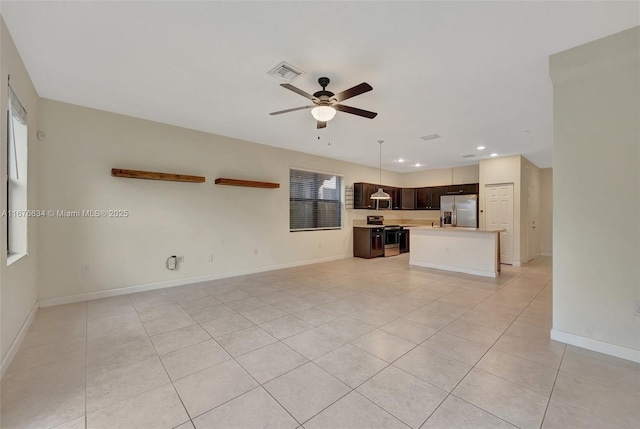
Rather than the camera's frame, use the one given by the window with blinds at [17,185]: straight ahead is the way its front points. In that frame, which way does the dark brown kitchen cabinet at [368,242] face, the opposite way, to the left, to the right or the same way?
to the right

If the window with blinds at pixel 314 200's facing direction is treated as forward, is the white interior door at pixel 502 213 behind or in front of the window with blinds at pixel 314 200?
in front

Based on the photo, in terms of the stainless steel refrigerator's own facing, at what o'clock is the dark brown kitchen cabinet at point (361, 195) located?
The dark brown kitchen cabinet is roughly at 2 o'clock from the stainless steel refrigerator.

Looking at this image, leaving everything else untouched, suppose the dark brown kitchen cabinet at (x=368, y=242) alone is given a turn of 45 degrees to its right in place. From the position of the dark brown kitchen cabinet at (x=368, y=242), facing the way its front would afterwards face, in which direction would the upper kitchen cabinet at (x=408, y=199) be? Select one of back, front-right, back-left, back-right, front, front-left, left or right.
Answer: back-left

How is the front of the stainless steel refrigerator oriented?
toward the camera

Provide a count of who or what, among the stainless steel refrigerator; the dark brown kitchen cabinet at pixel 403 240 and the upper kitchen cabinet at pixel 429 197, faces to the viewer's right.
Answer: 0

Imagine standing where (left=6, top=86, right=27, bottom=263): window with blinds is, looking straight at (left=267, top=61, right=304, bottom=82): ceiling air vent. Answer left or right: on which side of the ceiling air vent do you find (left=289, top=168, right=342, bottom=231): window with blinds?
left

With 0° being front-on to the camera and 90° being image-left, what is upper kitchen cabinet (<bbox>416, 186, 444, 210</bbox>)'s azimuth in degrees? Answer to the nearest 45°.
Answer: approximately 0°

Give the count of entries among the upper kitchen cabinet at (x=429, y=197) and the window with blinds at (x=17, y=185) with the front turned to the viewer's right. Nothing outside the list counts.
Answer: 1

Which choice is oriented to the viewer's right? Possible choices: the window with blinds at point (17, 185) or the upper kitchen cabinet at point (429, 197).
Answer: the window with blinds

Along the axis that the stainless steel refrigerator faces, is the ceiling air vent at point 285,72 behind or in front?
in front

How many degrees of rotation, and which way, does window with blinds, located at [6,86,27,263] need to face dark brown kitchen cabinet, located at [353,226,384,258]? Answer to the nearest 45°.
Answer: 0° — it already faces it

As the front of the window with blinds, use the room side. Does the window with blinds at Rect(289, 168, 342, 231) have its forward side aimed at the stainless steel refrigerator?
no

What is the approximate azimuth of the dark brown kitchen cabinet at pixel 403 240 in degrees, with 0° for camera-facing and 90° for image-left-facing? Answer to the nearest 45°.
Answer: approximately 45°

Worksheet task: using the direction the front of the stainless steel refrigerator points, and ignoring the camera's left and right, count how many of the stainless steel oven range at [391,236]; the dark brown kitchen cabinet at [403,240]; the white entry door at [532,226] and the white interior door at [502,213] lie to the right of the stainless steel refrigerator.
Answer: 2

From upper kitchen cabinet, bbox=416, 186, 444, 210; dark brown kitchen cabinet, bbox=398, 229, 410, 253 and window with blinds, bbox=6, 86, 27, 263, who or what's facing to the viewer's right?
the window with blinds

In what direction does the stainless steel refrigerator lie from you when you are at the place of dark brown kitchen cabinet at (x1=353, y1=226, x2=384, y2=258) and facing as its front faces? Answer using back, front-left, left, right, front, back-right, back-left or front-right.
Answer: front-left
